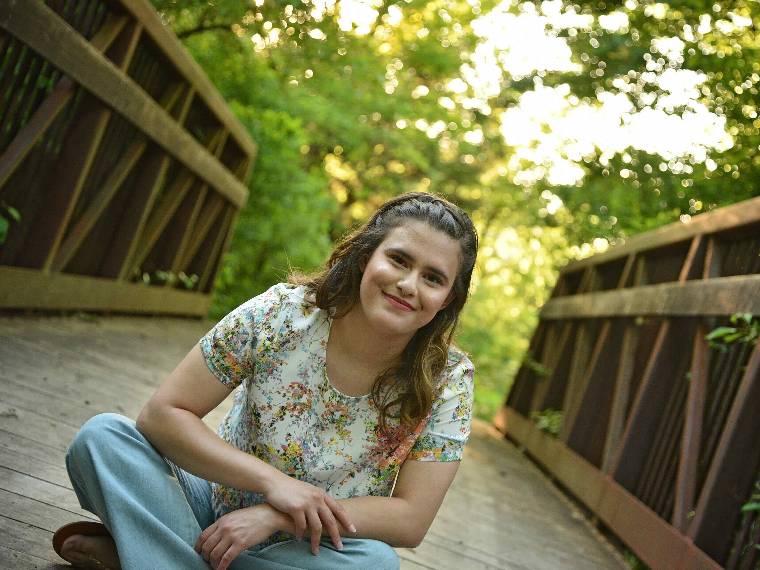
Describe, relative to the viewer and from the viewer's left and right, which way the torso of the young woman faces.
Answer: facing the viewer
